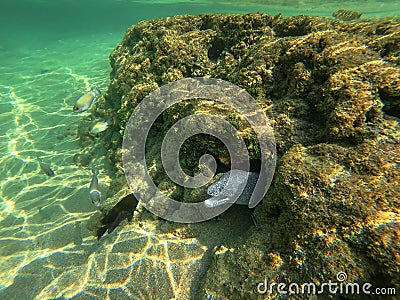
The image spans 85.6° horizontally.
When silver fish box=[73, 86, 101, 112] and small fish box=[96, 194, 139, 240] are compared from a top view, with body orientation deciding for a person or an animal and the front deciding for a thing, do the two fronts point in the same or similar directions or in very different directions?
very different directions
